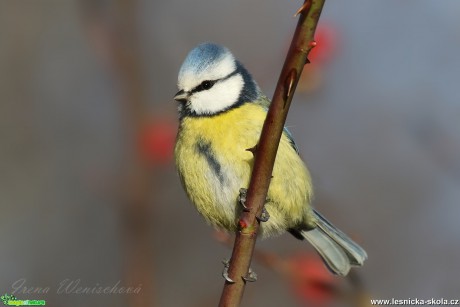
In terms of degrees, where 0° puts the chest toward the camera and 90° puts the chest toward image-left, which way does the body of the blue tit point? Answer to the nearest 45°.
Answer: approximately 45°
